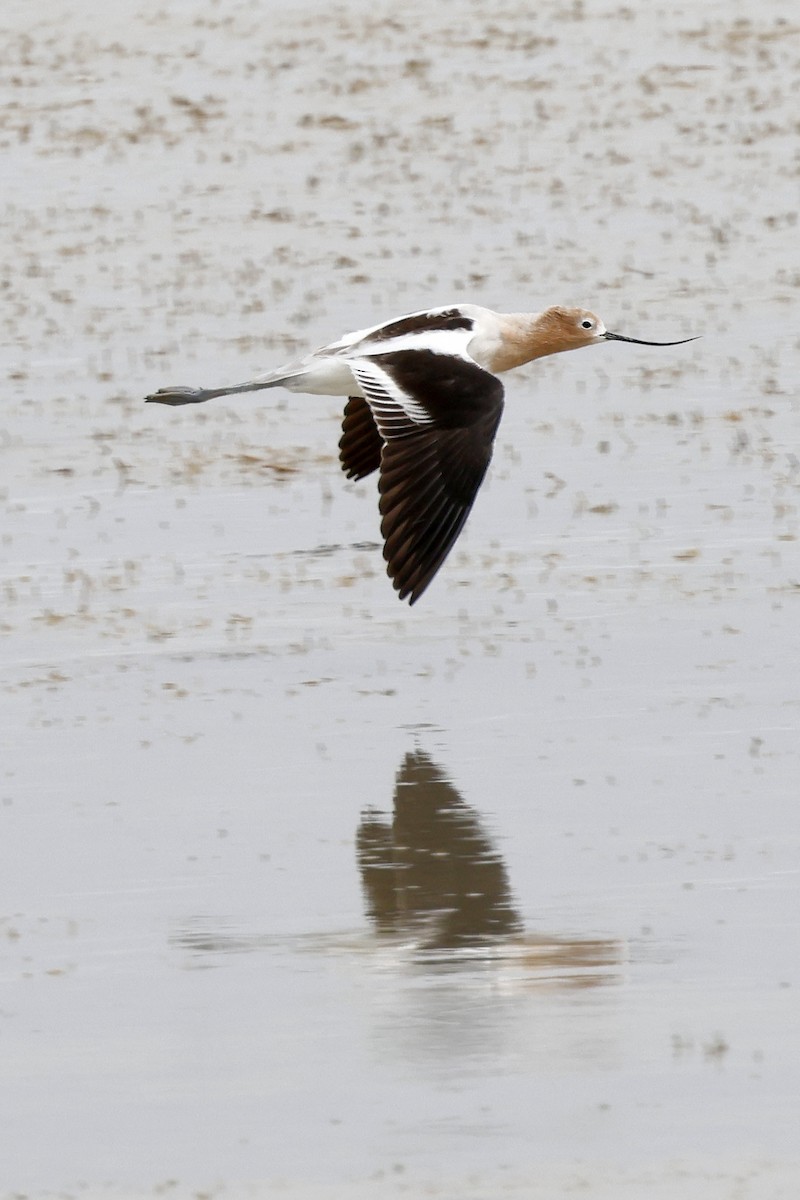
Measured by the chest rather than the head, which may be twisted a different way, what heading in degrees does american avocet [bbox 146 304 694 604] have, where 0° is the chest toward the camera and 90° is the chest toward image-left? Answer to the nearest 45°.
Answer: approximately 270°
